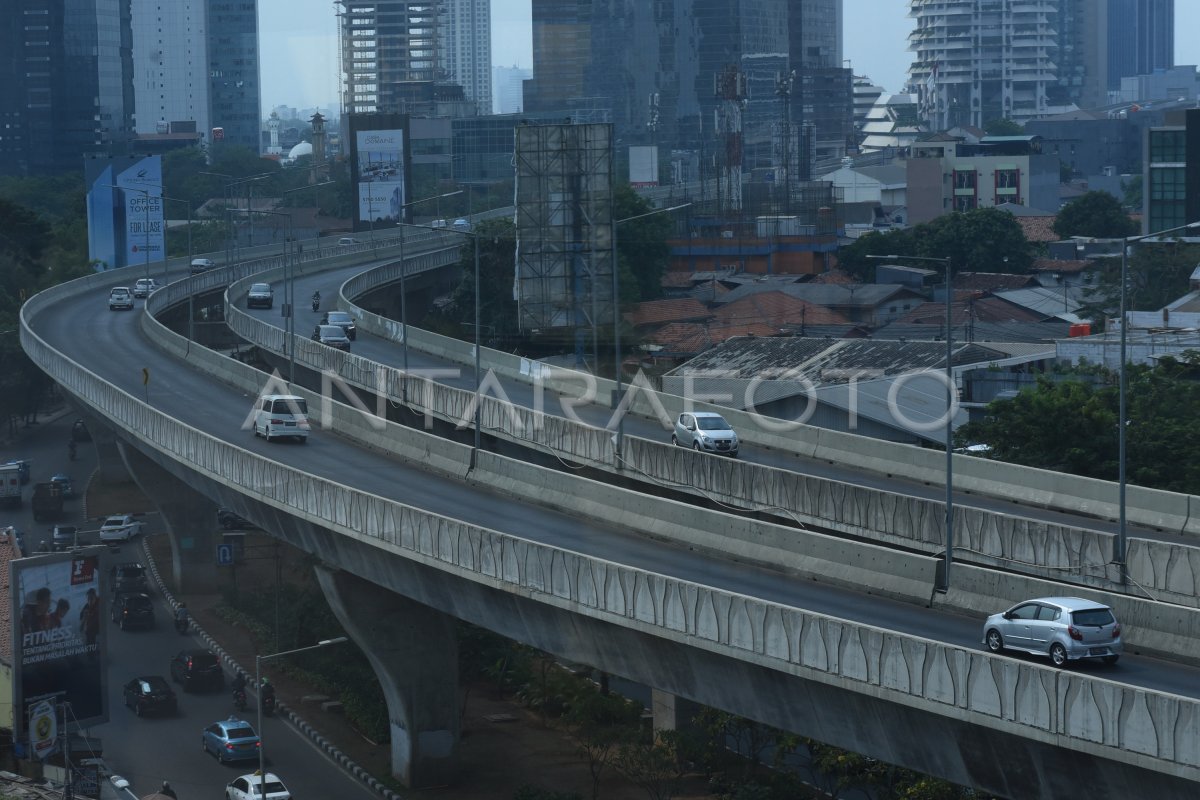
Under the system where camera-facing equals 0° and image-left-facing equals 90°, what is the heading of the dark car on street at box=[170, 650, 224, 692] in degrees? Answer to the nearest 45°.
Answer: approximately 135°

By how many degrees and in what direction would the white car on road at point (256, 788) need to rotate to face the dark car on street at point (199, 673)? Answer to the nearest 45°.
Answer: approximately 45° to its right

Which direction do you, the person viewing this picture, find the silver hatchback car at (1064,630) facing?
facing away from the viewer and to the left of the viewer

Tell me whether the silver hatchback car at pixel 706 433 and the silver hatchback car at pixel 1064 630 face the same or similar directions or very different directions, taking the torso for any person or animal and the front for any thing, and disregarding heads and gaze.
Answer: very different directions

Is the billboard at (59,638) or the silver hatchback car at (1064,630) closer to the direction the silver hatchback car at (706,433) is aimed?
the silver hatchback car

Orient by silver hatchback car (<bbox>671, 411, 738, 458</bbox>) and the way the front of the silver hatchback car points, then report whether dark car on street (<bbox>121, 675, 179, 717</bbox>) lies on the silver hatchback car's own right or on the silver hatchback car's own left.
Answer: on the silver hatchback car's own right
